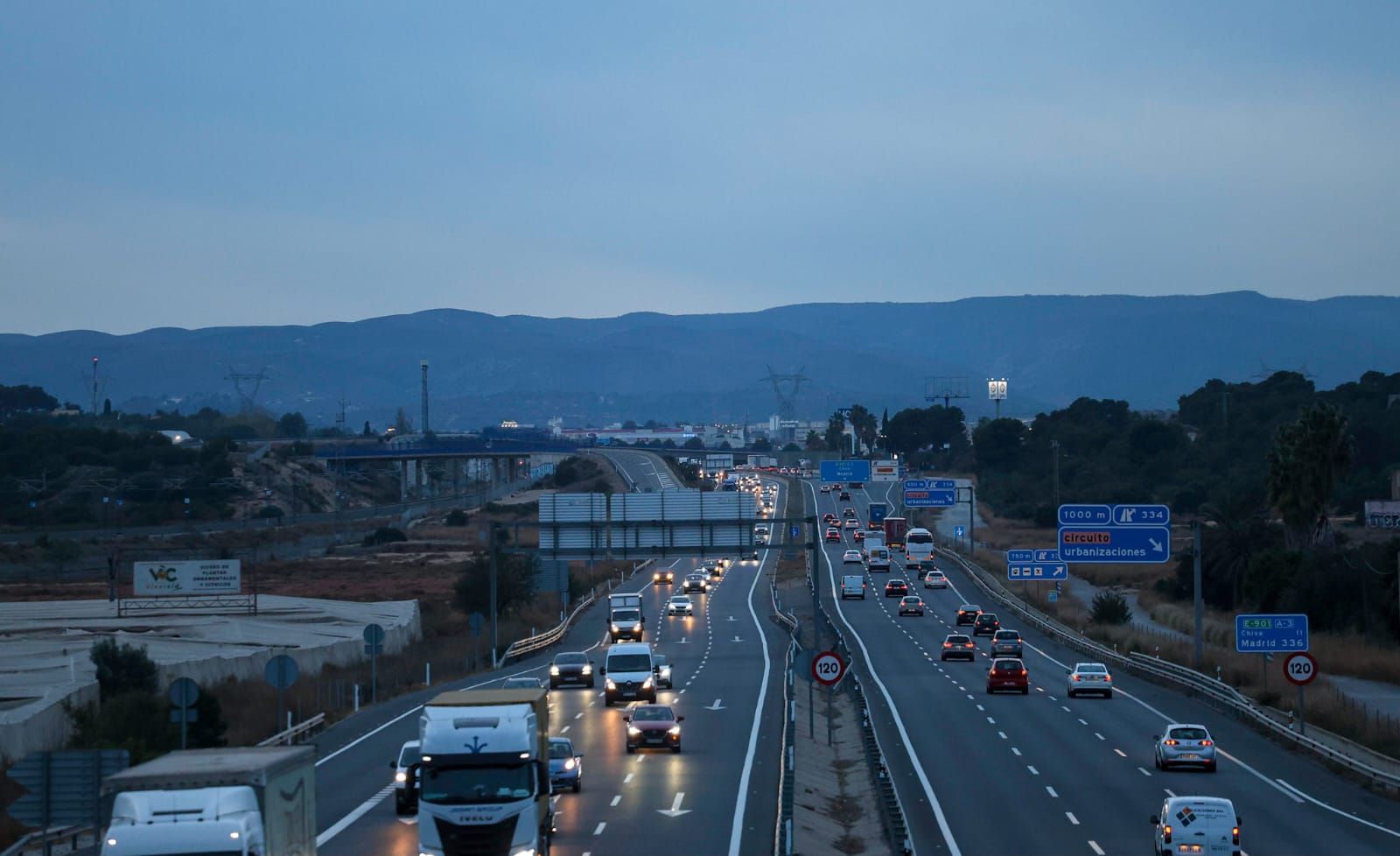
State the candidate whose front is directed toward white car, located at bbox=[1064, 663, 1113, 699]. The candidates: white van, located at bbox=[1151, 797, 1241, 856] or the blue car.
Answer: the white van

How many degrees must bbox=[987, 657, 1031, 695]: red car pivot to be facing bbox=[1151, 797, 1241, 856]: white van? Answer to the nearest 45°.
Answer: approximately 180°

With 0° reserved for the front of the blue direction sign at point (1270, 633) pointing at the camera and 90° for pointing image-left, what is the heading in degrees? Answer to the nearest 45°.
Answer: approximately 0°

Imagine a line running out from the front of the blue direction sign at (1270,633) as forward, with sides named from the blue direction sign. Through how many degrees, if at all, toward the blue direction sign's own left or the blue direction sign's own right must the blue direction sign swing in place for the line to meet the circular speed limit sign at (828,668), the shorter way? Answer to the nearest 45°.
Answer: approximately 45° to the blue direction sign's own right

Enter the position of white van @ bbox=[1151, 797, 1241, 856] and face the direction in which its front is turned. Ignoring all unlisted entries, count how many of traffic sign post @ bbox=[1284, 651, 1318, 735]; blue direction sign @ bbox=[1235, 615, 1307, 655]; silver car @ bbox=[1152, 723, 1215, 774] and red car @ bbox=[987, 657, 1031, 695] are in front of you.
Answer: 4

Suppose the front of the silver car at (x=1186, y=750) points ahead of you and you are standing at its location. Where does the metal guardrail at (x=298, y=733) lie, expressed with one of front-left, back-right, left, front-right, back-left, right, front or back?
left

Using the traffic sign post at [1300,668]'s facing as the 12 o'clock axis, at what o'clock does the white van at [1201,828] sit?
The white van is roughly at 12 o'clock from the traffic sign post.

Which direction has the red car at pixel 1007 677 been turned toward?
away from the camera

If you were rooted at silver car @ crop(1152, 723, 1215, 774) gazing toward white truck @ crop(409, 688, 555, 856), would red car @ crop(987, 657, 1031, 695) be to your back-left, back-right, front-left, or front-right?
back-right

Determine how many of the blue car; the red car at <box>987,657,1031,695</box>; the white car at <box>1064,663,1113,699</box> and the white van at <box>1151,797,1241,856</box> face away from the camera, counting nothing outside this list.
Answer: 3

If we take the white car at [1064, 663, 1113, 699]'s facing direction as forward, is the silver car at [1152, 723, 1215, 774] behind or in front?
behind

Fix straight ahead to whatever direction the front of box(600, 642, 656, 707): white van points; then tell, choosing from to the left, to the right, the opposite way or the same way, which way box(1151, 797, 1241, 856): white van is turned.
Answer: the opposite way

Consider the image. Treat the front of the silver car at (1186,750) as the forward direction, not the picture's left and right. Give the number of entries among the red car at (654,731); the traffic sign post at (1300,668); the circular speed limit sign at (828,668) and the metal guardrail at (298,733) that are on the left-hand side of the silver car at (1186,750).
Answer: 3

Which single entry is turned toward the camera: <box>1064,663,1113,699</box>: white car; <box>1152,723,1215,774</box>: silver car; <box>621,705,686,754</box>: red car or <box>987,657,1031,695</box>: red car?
<box>621,705,686,754</box>: red car

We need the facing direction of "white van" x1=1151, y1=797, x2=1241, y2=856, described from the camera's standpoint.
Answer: facing away from the viewer

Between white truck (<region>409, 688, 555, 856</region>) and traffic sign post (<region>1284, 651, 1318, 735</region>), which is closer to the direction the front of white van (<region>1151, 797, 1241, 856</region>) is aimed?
the traffic sign post
